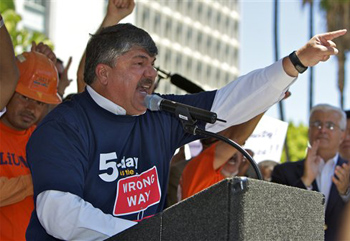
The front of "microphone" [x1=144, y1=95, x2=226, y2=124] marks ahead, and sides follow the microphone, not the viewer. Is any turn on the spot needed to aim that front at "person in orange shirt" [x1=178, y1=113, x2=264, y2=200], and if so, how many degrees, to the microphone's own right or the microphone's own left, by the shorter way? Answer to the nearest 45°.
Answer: approximately 90° to the microphone's own right

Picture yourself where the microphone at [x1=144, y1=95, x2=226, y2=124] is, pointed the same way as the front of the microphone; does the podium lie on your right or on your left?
on your left

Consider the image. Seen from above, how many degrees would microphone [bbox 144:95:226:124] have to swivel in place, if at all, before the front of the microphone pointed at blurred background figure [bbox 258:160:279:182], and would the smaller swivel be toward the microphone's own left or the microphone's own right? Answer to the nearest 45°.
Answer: approximately 90° to the microphone's own right

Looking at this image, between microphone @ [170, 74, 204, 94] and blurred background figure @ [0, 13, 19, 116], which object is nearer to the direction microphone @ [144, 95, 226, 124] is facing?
the blurred background figure

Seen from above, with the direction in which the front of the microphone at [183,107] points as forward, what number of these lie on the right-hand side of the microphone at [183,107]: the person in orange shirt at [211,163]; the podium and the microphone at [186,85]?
2

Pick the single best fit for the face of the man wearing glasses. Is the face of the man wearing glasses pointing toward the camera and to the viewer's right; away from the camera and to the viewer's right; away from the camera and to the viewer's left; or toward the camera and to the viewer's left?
toward the camera and to the viewer's left

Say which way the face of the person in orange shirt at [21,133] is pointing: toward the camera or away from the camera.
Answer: toward the camera

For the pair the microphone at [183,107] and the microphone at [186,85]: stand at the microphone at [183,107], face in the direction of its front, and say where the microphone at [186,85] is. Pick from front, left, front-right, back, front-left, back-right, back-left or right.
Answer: right

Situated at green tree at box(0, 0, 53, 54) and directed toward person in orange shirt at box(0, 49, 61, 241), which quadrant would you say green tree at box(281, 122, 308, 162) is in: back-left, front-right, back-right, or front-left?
back-left

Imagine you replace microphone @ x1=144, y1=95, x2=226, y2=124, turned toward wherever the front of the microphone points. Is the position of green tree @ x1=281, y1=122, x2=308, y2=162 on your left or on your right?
on your right

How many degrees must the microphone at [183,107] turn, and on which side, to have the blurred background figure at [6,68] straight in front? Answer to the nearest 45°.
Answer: approximately 45° to its right

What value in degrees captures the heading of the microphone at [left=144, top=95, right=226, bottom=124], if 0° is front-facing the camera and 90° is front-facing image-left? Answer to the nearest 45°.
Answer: approximately 90°

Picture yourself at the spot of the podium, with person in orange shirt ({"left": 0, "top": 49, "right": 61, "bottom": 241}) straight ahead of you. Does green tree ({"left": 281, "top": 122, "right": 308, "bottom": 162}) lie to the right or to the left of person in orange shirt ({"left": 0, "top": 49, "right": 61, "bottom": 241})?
right
